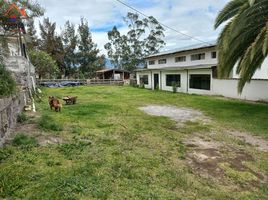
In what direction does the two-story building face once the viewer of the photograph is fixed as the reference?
facing the viewer and to the left of the viewer

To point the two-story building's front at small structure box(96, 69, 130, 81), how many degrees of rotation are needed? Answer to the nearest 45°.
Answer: approximately 90° to its right

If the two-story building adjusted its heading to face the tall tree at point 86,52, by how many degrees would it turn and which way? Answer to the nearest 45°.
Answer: approximately 90° to its right

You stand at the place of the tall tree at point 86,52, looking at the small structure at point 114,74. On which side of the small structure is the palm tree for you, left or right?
right

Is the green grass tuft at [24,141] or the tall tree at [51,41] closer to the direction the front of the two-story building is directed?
the green grass tuft

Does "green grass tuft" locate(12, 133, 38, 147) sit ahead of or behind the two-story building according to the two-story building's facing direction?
ahead

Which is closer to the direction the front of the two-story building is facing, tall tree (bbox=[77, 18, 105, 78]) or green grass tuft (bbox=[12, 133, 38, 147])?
the green grass tuft

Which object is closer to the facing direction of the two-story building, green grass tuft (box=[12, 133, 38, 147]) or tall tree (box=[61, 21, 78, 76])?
the green grass tuft

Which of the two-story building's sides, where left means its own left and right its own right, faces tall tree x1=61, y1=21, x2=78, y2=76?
right

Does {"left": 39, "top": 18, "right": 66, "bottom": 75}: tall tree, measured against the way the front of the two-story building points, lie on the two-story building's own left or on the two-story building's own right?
on the two-story building's own right

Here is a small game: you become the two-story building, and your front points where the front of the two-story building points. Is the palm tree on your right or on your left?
on your left
